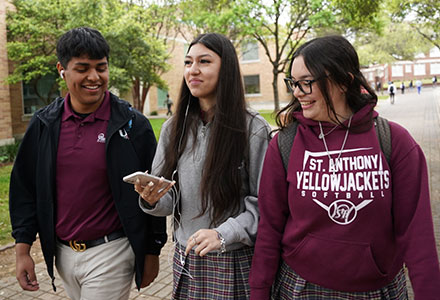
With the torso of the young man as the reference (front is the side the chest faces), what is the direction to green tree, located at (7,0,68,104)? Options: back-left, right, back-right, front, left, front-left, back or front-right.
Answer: back

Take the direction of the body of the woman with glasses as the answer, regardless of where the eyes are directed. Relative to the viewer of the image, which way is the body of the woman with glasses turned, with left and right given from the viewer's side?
facing the viewer

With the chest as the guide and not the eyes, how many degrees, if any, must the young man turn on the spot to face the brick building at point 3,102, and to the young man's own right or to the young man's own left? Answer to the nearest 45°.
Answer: approximately 180°

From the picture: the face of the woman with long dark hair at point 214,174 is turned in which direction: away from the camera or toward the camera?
toward the camera

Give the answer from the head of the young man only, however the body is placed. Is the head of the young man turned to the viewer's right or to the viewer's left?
to the viewer's right

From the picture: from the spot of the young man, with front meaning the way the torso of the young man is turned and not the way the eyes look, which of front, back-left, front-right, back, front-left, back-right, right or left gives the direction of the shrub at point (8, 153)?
back

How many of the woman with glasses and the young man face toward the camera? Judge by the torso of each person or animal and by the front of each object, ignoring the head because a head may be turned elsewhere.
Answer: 2

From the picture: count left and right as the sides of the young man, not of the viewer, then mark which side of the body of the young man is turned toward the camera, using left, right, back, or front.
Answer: front

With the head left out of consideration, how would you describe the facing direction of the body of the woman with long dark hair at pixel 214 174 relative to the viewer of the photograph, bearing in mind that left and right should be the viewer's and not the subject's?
facing the viewer and to the left of the viewer

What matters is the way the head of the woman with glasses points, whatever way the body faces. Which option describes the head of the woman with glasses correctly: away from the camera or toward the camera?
toward the camera

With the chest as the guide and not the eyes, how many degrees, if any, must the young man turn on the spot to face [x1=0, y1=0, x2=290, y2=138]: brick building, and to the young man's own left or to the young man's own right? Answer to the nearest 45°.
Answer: approximately 180°

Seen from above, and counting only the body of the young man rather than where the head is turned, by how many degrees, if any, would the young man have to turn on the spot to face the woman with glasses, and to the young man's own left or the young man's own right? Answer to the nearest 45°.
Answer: approximately 45° to the young man's own left
